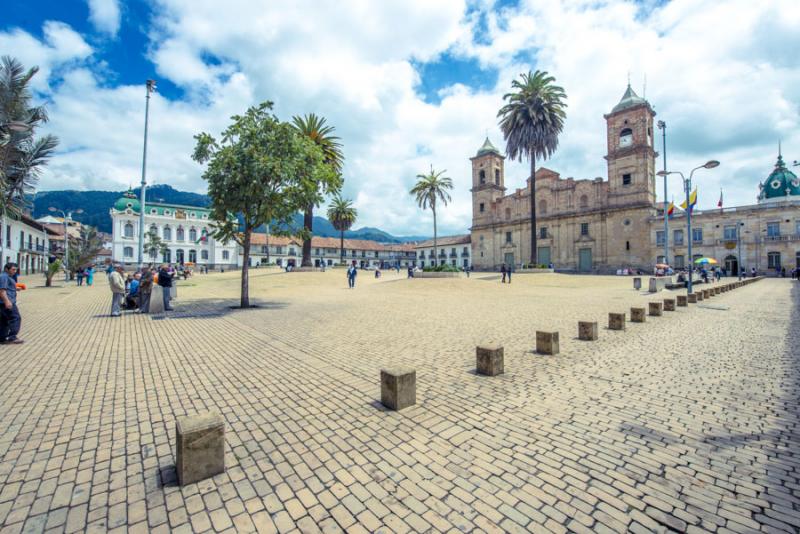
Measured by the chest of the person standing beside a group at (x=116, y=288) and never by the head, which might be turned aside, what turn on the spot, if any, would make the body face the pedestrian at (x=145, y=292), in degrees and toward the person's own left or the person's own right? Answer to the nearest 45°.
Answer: approximately 45° to the person's own left

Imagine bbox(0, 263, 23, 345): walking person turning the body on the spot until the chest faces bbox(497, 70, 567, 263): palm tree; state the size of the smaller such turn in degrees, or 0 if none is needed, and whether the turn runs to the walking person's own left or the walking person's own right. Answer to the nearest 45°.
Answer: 0° — they already face it

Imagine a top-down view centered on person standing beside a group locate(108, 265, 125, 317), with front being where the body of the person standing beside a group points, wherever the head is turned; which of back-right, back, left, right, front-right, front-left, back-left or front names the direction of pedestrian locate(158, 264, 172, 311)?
front-left

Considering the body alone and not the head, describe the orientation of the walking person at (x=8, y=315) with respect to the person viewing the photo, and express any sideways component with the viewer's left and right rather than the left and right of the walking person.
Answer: facing to the right of the viewer

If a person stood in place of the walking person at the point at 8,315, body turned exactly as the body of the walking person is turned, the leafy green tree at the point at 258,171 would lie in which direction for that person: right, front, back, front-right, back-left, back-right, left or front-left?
front

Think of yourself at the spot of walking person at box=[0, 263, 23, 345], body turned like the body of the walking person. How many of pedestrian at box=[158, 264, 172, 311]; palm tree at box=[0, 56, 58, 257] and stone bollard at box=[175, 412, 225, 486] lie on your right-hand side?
1

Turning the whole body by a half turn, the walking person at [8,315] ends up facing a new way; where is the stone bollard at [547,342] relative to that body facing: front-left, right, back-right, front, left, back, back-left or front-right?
back-left

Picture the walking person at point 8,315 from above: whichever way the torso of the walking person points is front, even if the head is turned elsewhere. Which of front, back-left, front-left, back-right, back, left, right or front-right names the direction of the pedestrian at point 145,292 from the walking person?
front-left
